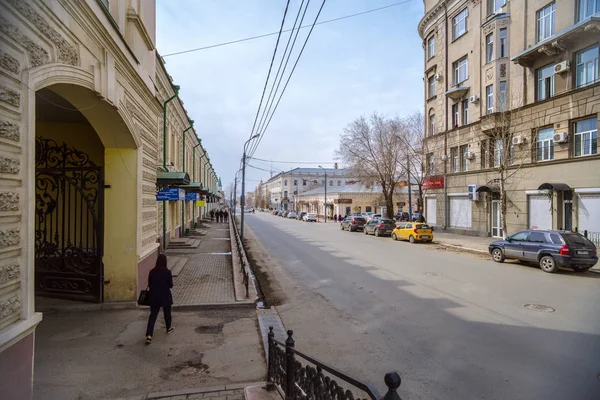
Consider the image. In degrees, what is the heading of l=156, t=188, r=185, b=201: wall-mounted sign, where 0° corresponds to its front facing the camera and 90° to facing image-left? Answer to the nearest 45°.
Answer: approximately 0°

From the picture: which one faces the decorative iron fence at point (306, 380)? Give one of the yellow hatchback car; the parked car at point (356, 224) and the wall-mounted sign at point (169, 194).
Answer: the wall-mounted sign

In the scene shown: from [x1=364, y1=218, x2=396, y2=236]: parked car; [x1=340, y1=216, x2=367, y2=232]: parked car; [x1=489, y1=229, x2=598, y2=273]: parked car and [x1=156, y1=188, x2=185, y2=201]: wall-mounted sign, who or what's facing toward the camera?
the wall-mounted sign

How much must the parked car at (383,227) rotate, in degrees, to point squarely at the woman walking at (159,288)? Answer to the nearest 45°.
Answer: approximately 135° to its left

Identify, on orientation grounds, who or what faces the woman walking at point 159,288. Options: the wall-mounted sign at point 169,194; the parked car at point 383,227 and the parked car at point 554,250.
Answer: the wall-mounted sign

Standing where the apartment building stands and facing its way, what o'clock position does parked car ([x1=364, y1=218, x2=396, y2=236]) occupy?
The parked car is roughly at 2 o'clock from the apartment building.

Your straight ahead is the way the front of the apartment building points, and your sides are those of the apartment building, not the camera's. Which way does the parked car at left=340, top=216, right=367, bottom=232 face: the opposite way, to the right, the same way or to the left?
to the right

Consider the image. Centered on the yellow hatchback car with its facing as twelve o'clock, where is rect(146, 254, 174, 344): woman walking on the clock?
The woman walking is roughly at 8 o'clock from the yellow hatchback car.

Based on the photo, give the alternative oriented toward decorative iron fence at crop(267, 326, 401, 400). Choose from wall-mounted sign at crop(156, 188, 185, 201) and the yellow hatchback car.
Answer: the wall-mounted sign

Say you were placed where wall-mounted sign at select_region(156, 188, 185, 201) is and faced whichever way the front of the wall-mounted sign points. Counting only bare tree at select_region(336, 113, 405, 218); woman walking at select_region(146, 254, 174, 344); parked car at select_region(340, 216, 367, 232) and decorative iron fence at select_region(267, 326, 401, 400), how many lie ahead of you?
2

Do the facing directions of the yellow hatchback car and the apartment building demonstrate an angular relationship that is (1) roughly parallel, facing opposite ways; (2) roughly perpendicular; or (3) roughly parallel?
roughly perpendicular
